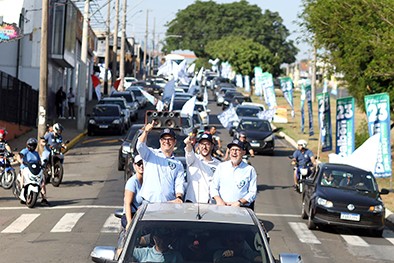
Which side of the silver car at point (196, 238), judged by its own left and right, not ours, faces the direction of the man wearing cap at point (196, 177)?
back

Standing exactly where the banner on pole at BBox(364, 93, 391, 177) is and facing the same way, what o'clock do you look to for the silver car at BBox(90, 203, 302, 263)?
The silver car is roughly at 12 o'clock from the banner on pole.

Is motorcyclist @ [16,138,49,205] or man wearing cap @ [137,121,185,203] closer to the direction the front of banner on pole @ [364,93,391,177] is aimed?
the man wearing cap

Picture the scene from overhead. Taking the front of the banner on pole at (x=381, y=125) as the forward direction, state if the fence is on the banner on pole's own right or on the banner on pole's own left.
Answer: on the banner on pole's own right

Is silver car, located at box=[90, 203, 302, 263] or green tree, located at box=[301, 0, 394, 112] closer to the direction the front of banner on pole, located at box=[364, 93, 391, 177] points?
the silver car
